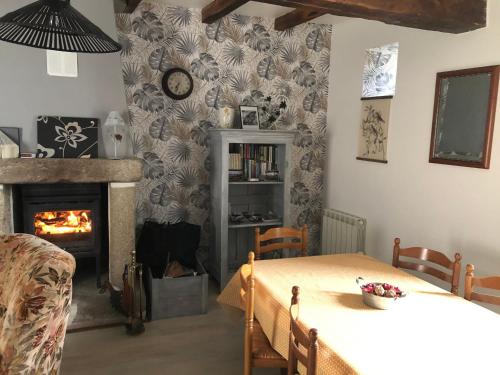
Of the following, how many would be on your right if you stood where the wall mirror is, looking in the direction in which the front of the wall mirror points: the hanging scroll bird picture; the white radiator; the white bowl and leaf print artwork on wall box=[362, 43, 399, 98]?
3

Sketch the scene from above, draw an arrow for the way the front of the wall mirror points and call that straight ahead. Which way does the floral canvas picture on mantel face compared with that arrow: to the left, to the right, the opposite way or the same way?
to the left

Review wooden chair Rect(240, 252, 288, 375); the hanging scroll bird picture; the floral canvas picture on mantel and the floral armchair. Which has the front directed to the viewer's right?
the wooden chair

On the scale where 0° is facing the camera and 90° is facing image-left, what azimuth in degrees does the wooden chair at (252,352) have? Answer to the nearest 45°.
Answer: approximately 270°

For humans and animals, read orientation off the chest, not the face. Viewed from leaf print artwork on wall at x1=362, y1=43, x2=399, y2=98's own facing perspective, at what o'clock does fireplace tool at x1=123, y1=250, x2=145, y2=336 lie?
The fireplace tool is roughly at 12 o'clock from the leaf print artwork on wall.

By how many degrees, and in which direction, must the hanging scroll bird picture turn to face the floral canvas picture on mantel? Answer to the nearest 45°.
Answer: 0° — it already faces it

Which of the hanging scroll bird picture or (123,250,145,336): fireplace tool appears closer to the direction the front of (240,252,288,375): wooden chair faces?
the hanging scroll bird picture

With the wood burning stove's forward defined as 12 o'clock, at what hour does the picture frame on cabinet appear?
The picture frame on cabinet is roughly at 9 o'clock from the wood burning stove.

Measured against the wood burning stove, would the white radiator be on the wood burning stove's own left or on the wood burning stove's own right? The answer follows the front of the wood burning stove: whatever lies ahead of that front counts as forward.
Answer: on the wood burning stove's own left

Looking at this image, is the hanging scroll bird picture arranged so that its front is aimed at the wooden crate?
yes

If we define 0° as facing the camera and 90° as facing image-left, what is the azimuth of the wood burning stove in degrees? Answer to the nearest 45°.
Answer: approximately 0°
